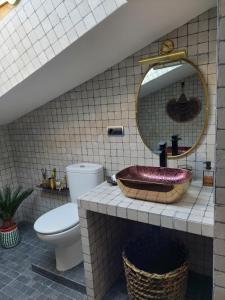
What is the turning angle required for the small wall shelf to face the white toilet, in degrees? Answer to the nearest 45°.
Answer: approximately 45° to its left

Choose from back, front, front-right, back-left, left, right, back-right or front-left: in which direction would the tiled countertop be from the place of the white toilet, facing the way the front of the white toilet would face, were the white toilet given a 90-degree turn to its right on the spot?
back

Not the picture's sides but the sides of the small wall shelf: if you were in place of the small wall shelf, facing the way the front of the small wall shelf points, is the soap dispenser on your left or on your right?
on your left

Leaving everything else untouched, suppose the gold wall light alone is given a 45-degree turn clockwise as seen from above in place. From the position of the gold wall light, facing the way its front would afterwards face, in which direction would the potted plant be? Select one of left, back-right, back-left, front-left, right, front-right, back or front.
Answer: front

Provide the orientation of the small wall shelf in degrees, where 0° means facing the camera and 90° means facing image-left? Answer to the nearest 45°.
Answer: approximately 45°

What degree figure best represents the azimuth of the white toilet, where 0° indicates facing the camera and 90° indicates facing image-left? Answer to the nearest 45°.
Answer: approximately 45°

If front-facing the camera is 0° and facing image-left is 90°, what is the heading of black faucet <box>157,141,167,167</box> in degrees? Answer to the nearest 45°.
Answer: approximately 45°

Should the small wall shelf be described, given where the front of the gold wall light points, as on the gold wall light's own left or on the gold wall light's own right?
on the gold wall light's own right
